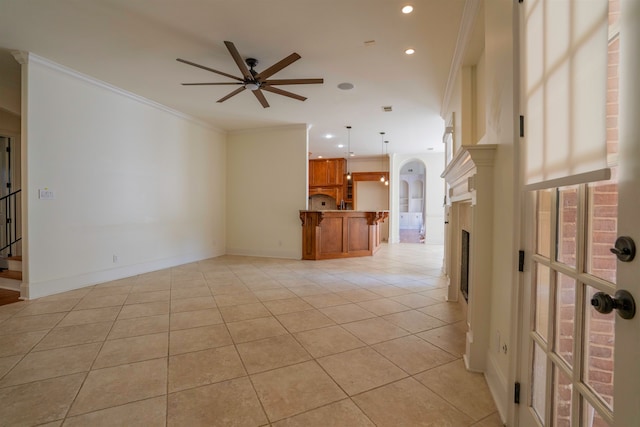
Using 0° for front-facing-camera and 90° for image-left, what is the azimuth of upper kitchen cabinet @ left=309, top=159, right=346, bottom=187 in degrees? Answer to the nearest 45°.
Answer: approximately 0°

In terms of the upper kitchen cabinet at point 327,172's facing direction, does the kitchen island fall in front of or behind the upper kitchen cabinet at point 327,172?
in front

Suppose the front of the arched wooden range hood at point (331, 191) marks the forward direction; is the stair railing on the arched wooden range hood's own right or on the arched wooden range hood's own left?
on the arched wooden range hood's own right

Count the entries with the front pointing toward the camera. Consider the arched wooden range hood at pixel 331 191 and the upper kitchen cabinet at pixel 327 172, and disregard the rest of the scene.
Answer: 2

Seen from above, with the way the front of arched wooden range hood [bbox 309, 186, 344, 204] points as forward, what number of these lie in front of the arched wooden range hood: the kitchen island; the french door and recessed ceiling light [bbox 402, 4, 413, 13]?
3

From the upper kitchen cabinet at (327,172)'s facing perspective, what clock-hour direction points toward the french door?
The french door is roughly at 12 o'clock from the upper kitchen cabinet.

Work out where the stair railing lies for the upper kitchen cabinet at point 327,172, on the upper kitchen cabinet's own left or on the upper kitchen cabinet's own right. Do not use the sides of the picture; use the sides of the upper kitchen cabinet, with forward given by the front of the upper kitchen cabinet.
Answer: on the upper kitchen cabinet's own right

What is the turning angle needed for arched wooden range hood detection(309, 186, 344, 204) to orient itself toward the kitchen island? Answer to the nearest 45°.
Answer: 0° — it already faces it
